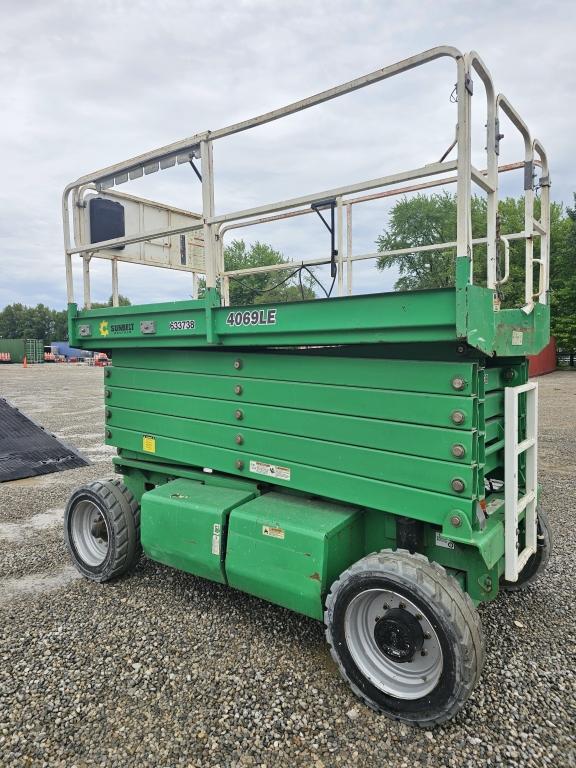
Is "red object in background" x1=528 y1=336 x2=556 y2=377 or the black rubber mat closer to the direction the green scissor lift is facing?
the black rubber mat

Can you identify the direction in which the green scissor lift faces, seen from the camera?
facing away from the viewer and to the left of the viewer

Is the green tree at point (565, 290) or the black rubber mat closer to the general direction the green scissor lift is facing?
the black rubber mat

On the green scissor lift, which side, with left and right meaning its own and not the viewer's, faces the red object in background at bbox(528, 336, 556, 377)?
right

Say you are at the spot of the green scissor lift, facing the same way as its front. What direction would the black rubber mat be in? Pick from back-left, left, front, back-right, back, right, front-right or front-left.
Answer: front

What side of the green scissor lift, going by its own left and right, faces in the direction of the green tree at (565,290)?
right
